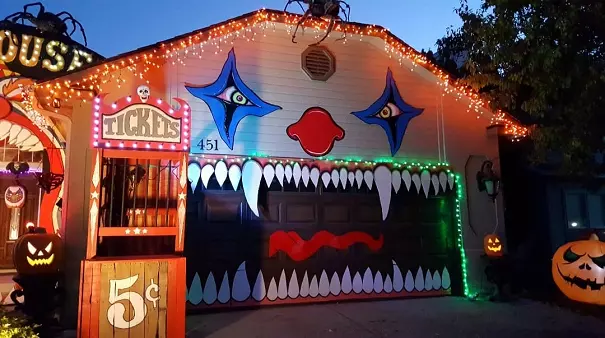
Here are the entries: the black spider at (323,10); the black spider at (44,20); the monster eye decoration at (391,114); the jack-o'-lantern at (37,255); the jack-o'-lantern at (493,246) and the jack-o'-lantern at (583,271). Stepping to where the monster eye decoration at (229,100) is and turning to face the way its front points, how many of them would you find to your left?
4

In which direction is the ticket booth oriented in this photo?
toward the camera

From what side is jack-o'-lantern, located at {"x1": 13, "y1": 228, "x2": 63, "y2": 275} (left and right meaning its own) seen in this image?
front

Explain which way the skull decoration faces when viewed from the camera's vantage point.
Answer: facing the viewer

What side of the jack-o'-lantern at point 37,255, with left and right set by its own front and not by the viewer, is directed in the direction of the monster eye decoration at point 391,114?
left

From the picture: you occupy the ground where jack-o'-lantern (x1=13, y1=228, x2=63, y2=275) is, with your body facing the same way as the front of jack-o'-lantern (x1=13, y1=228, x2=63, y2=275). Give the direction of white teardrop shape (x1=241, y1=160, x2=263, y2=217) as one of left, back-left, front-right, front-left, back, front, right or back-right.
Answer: left

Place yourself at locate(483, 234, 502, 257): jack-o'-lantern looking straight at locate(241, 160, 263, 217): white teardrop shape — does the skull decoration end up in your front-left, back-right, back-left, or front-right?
front-left

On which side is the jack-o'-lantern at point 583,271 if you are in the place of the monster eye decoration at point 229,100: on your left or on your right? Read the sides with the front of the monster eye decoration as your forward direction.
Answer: on your left

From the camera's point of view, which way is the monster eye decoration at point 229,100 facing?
toward the camera

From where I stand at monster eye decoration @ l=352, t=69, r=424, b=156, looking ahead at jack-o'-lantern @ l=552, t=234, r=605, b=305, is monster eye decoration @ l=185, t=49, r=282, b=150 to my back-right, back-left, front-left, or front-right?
back-right

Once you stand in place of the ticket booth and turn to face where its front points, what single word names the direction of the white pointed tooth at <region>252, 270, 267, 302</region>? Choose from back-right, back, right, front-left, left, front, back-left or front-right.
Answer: back-left
